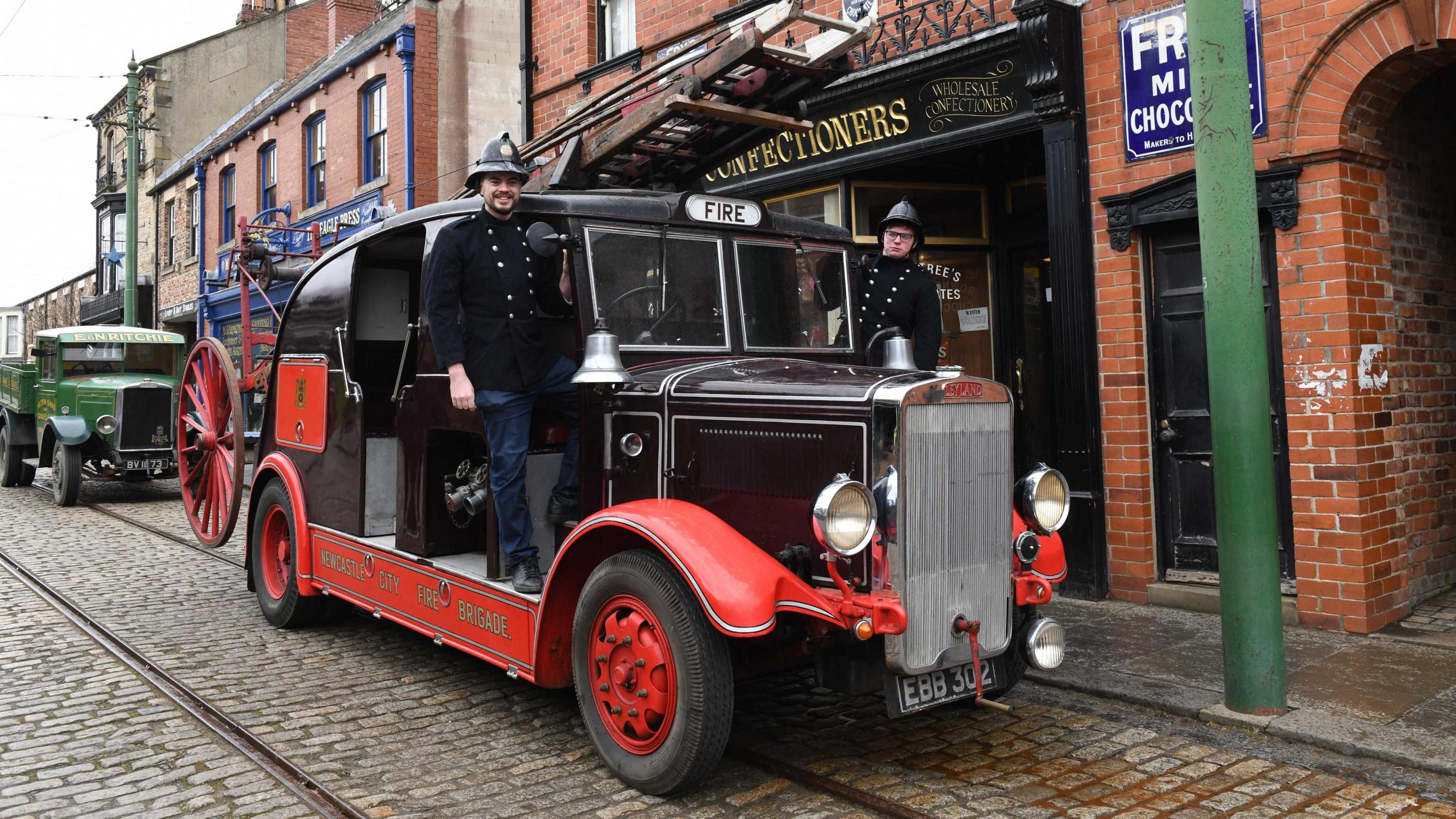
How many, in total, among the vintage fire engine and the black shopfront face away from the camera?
0

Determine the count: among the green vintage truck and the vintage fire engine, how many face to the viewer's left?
0

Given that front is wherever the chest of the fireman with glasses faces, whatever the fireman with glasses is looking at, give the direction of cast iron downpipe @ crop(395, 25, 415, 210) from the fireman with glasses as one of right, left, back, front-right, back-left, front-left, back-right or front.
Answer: right

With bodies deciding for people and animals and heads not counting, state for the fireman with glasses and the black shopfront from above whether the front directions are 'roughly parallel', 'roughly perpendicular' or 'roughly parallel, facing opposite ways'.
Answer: roughly parallel

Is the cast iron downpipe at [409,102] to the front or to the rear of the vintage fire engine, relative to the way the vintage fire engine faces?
to the rear

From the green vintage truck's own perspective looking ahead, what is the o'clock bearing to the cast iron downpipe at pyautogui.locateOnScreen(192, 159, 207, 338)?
The cast iron downpipe is roughly at 8 o'clock from the green vintage truck.

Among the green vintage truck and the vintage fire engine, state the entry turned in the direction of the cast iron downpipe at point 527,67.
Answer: the green vintage truck

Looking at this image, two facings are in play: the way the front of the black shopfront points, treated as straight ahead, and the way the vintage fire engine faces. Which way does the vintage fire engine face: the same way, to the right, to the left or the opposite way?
to the left

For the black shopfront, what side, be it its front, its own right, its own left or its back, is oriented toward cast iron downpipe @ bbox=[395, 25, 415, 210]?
right

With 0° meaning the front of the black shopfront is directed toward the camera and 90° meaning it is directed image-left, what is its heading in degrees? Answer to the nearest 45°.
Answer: approximately 45°

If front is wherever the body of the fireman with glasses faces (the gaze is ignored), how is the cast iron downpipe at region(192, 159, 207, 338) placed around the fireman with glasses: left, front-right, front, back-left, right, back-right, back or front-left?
right

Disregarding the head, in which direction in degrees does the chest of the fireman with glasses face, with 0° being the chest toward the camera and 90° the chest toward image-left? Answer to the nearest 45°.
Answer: approximately 45°

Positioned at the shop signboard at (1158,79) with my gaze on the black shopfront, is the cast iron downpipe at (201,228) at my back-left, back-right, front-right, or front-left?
front-left

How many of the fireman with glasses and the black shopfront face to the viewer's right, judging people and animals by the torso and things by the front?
0

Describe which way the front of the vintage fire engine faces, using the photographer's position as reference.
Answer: facing the viewer and to the right of the viewer
